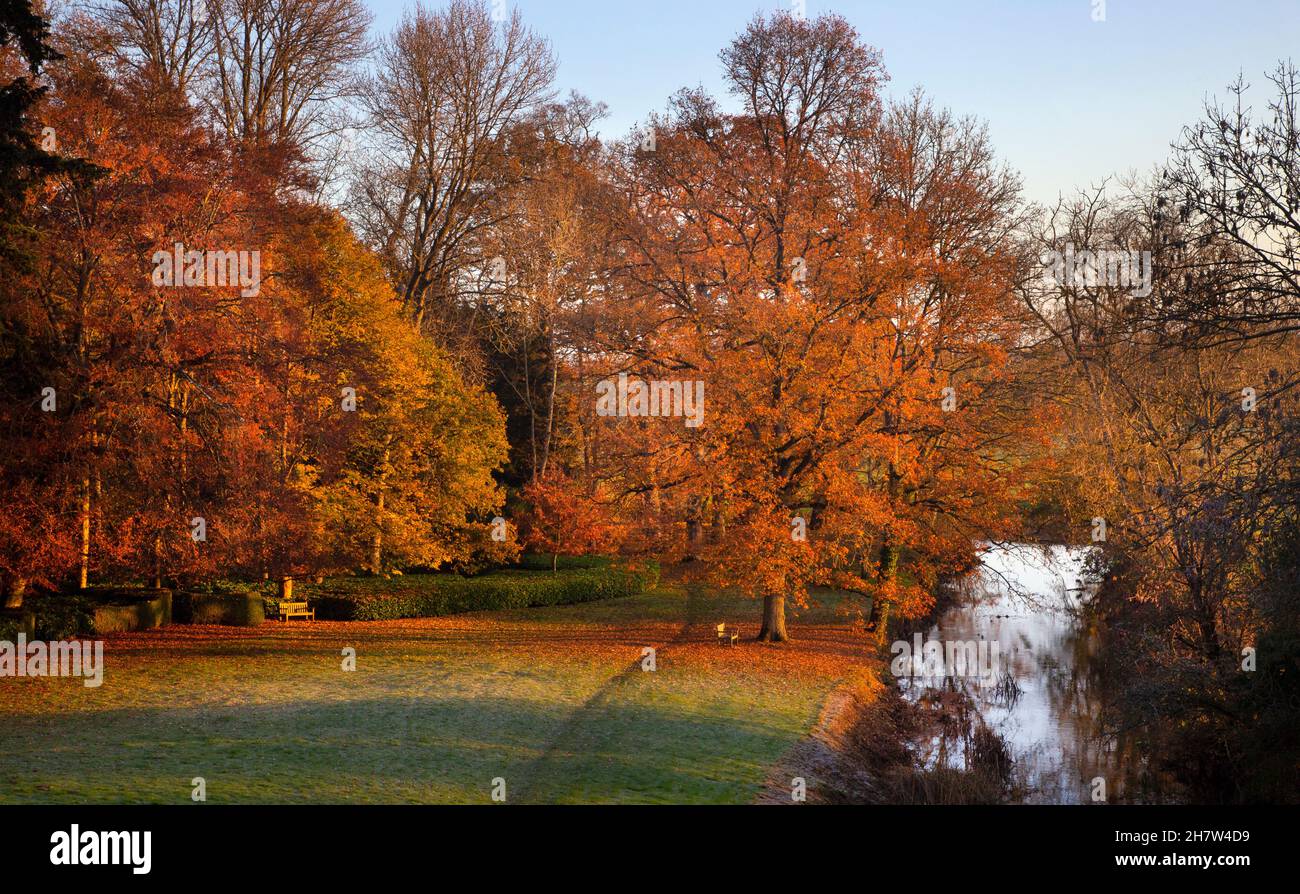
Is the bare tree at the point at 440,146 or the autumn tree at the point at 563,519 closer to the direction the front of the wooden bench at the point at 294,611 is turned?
the autumn tree

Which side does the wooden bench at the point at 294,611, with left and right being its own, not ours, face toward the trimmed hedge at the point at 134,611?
right

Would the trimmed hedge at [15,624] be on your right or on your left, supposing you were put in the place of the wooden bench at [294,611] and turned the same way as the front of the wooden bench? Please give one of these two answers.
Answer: on your right

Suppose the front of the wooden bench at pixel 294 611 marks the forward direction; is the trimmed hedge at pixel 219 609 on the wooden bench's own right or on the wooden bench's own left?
on the wooden bench's own right

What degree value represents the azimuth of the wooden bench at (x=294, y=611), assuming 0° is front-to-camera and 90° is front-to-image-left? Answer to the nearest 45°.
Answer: approximately 315°

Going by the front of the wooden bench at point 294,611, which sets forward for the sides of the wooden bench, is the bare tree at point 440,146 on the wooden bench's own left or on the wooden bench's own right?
on the wooden bench's own left
